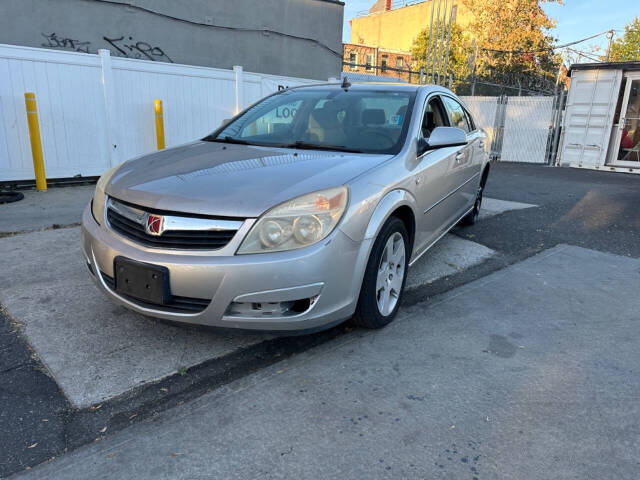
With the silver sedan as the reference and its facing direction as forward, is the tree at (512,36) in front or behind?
behind

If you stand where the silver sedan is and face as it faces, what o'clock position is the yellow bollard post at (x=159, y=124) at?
The yellow bollard post is roughly at 4 o'clock from the silver sedan.

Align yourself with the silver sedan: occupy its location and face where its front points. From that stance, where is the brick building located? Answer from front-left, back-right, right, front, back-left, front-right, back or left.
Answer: back-right

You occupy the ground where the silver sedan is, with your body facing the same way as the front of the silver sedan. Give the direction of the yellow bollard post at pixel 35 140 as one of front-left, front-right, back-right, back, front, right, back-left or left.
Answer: right

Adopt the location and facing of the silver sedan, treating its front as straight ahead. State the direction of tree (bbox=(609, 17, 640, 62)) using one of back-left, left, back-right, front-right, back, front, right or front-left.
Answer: back

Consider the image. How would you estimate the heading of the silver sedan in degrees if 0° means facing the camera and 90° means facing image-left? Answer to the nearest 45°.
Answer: approximately 45°

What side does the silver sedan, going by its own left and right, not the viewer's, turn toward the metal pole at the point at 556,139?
back
